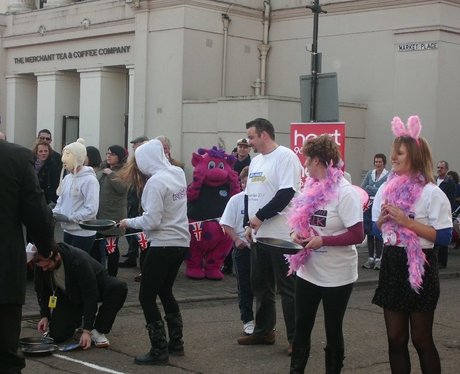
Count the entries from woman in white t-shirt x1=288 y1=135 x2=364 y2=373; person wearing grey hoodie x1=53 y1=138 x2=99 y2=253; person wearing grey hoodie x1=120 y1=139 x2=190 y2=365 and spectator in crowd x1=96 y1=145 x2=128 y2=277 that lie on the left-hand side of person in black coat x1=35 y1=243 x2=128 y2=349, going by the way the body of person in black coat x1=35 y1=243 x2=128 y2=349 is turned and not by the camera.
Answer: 2

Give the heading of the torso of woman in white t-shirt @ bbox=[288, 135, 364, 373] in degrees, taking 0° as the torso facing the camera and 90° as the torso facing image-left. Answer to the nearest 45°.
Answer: approximately 45°

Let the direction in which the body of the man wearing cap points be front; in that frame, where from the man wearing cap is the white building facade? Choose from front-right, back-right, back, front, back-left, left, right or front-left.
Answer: back

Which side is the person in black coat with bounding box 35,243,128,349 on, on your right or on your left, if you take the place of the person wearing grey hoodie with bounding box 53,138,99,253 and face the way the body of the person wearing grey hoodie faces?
on your left

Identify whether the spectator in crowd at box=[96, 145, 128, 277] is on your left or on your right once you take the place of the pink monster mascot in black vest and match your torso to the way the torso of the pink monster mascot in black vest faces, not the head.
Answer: on your right

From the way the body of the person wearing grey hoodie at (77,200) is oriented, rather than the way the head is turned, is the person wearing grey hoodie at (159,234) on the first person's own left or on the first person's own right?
on the first person's own left

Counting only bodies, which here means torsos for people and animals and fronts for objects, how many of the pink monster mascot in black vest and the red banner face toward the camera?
2

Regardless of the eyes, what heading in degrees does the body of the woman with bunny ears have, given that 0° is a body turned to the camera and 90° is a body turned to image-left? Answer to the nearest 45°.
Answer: approximately 45°

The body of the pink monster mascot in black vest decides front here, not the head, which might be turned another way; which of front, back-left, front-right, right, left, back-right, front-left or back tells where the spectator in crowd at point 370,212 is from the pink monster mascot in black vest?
back-left

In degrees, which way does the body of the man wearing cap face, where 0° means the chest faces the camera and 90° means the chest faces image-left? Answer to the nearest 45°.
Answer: approximately 0°
